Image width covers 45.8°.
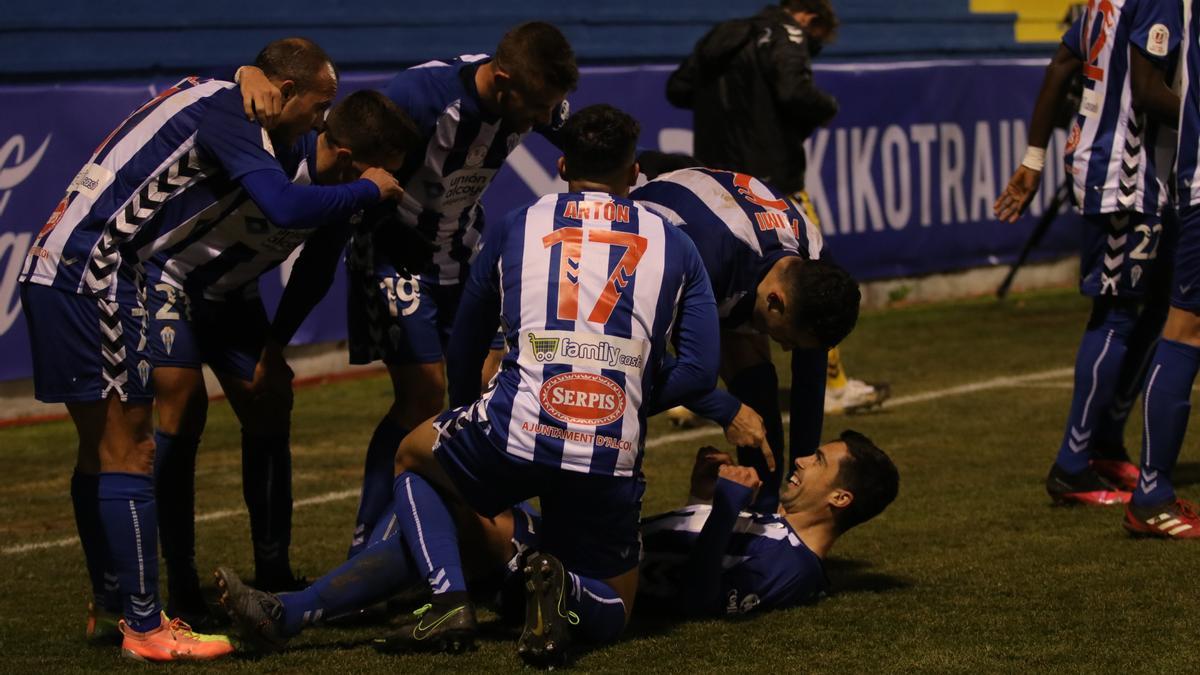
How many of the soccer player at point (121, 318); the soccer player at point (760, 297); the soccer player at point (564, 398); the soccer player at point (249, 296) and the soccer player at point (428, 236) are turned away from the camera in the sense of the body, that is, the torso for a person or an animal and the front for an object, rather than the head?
1

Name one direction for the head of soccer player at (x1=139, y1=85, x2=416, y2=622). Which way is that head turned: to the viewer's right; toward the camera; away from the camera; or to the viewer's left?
to the viewer's right

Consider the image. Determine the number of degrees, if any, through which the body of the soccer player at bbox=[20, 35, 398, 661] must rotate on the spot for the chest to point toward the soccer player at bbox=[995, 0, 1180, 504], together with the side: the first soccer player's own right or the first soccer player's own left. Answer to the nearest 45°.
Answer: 0° — they already face them

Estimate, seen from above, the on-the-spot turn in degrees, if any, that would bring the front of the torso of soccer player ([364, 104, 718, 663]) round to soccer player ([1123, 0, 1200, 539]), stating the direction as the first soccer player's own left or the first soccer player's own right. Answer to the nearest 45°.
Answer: approximately 45° to the first soccer player's own right

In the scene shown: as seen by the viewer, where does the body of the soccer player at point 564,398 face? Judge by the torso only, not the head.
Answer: away from the camera

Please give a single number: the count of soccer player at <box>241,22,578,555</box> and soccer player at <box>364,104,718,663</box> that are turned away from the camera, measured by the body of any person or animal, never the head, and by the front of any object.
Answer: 1

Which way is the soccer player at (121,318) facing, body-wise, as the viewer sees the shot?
to the viewer's right

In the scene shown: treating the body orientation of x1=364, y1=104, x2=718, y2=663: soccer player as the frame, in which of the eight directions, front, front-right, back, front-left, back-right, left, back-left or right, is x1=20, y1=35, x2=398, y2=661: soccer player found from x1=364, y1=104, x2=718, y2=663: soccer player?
left

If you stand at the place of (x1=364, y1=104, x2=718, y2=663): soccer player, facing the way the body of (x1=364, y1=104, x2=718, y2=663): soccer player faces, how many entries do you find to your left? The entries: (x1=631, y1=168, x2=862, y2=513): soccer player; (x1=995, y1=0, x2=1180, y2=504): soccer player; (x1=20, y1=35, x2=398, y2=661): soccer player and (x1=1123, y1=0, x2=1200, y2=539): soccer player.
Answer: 1

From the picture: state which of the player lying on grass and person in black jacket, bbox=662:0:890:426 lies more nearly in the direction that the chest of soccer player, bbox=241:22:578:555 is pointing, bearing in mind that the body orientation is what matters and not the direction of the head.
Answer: the player lying on grass

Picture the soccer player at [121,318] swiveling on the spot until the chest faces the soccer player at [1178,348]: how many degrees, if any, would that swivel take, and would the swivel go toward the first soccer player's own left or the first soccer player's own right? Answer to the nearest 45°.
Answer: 0° — they already face them
